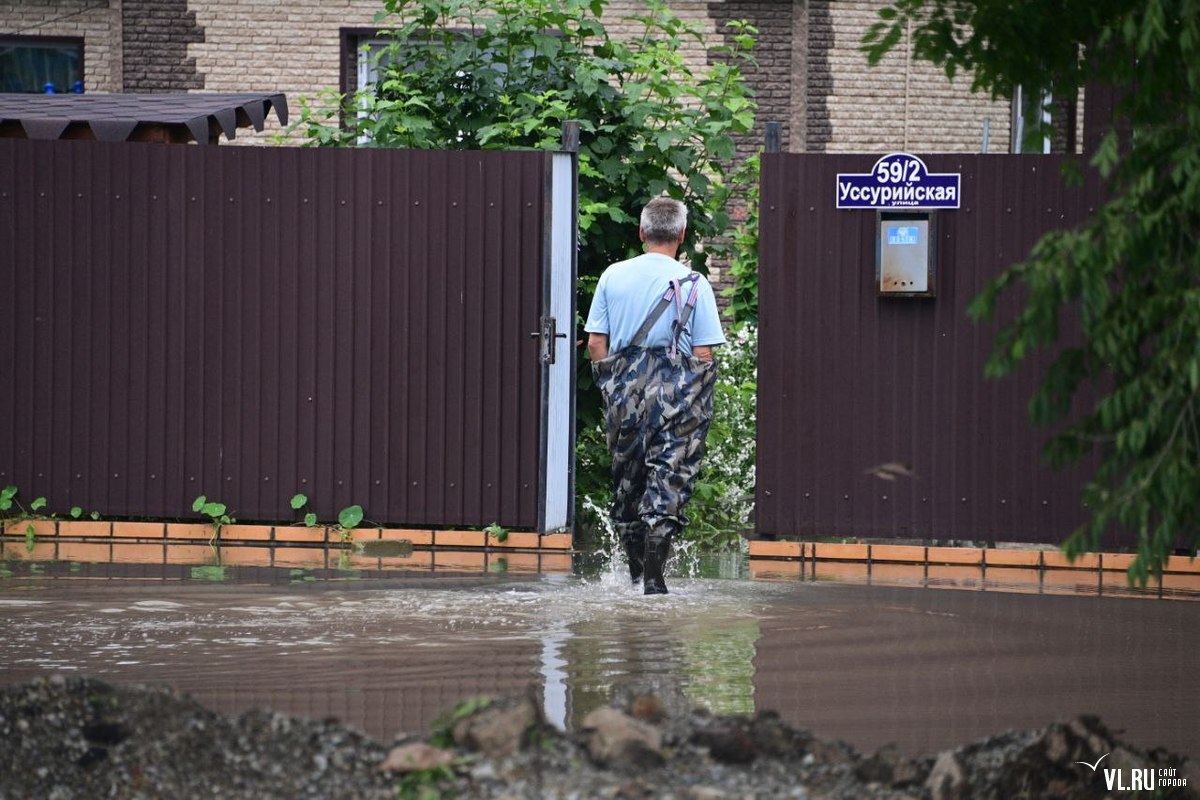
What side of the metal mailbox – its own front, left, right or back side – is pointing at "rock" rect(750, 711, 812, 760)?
front

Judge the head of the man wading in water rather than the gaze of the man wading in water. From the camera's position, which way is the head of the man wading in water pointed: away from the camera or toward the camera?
away from the camera

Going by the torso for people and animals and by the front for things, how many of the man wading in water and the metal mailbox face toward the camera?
1

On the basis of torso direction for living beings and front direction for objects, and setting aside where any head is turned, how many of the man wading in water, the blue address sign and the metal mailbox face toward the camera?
2

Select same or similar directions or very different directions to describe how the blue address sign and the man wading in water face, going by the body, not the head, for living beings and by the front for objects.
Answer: very different directions

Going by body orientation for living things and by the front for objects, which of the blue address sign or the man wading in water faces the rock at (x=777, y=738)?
the blue address sign

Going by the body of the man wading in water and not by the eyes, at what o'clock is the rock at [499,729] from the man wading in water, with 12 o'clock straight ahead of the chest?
The rock is roughly at 6 o'clock from the man wading in water.

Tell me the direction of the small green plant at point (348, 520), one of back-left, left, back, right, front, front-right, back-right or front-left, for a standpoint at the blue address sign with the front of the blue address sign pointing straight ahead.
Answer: right

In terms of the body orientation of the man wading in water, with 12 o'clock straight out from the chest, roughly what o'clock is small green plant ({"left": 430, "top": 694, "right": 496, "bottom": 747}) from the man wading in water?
The small green plant is roughly at 6 o'clock from the man wading in water.

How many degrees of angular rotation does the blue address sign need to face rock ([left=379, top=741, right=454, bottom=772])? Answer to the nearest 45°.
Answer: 0° — it already faces it

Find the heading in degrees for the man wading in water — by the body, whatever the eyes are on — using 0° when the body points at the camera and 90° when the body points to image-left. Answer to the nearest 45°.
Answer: approximately 180°

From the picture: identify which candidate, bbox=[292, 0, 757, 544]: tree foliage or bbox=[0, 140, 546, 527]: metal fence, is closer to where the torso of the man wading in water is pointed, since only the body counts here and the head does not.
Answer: the tree foliage

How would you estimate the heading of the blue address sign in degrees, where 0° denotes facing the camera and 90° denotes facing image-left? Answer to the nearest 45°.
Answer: approximately 0°

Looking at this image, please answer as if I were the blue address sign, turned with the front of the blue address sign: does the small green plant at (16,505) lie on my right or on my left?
on my right

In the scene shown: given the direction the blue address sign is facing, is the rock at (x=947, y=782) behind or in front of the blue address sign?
in front

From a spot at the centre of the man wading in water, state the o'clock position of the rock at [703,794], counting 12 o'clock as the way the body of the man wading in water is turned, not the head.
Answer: The rock is roughly at 6 o'clock from the man wading in water.

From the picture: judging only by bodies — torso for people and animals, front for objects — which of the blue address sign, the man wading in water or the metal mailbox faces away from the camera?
the man wading in water

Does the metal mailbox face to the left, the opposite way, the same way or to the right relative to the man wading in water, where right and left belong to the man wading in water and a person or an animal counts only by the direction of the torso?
the opposite way
